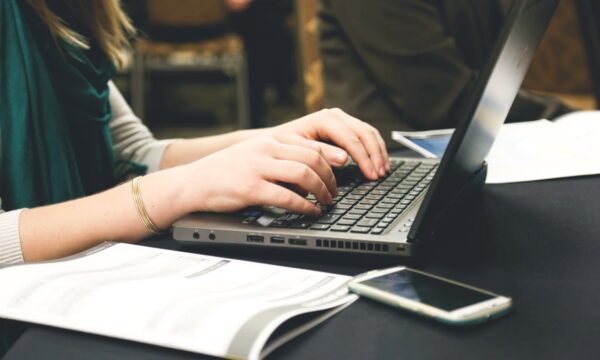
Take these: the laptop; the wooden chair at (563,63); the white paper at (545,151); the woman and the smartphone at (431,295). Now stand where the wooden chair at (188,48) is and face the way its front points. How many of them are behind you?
0

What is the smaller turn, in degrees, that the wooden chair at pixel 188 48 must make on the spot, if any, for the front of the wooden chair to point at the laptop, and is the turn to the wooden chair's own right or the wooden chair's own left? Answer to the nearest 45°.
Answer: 0° — it already faces it

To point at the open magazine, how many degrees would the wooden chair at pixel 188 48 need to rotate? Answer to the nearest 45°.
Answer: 0° — it already faces it

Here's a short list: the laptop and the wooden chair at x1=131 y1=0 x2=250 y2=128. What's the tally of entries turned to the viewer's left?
1

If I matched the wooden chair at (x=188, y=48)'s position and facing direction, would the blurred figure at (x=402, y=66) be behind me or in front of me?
in front

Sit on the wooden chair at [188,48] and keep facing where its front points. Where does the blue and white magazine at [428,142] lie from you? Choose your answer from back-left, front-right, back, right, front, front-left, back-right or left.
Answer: front

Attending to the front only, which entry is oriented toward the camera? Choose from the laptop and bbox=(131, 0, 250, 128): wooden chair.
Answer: the wooden chair

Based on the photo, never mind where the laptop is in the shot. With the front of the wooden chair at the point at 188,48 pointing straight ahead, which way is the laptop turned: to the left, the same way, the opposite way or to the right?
to the right

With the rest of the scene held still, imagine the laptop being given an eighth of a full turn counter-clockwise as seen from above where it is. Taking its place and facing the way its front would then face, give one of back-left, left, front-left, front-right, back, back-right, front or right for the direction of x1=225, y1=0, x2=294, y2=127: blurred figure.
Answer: back-right

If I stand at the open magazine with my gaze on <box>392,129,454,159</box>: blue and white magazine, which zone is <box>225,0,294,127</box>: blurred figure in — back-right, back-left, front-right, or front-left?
front-left

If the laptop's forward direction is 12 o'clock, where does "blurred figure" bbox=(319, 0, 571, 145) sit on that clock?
The blurred figure is roughly at 3 o'clock from the laptop.

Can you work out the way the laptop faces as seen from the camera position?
facing to the left of the viewer

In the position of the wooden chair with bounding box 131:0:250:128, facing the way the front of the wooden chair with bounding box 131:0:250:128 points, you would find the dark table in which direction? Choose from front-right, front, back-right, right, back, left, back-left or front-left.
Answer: front

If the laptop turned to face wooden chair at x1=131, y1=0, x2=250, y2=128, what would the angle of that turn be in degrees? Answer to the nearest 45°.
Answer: approximately 90° to its right

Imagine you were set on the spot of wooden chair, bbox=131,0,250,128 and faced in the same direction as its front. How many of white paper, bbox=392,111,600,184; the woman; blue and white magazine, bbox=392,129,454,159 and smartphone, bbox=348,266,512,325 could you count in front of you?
4

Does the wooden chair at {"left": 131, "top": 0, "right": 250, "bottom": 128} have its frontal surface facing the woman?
yes

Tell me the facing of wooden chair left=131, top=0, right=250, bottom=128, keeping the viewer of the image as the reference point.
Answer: facing the viewer
